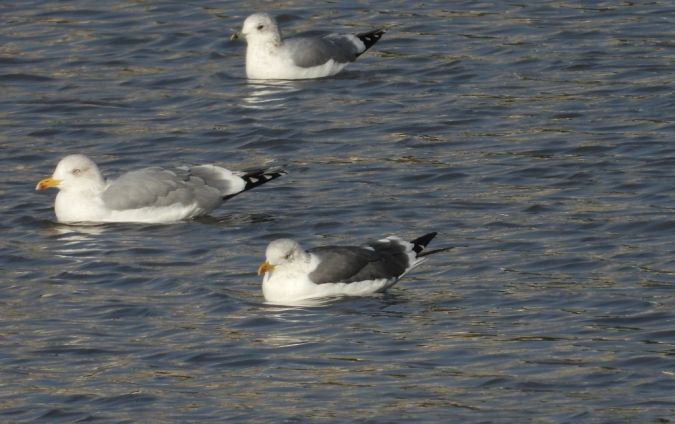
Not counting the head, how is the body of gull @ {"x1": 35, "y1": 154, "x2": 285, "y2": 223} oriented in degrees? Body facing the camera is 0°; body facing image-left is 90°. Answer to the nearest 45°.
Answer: approximately 90°

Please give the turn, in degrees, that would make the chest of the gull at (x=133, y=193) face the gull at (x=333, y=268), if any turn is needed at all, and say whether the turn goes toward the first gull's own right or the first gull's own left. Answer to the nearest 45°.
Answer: approximately 135° to the first gull's own left

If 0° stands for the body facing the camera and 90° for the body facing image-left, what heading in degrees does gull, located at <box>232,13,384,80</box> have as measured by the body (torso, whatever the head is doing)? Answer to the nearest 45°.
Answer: approximately 90°

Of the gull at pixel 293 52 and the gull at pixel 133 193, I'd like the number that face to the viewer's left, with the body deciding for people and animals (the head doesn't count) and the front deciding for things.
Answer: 2

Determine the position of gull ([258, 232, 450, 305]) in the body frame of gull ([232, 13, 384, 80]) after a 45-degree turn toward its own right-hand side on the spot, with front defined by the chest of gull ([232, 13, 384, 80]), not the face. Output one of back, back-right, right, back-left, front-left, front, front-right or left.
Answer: back-left

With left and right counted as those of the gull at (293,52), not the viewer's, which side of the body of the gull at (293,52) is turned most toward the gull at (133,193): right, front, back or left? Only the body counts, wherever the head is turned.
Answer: left

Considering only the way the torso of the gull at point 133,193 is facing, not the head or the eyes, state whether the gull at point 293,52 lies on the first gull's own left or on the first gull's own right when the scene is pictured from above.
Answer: on the first gull's own right

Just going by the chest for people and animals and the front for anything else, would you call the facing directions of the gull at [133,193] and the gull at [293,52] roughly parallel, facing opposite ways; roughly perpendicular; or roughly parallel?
roughly parallel
